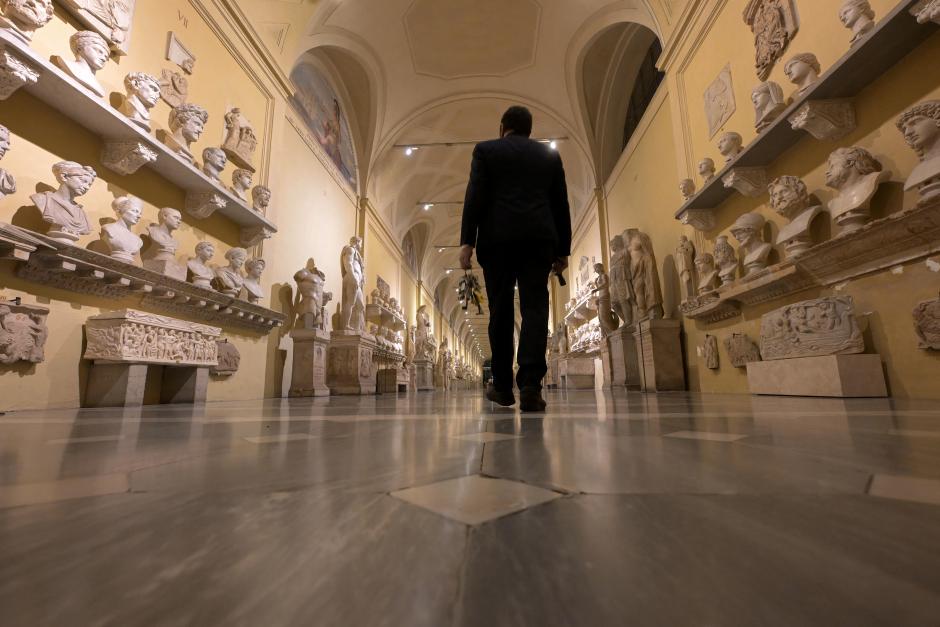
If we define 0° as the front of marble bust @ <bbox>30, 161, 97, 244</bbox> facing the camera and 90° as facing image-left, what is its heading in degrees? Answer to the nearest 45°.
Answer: approximately 315°

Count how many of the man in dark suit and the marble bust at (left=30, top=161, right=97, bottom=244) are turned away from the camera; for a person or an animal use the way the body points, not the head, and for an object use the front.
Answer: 1

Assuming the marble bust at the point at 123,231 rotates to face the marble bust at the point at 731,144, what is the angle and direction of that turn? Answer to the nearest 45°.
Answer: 0° — it already faces it

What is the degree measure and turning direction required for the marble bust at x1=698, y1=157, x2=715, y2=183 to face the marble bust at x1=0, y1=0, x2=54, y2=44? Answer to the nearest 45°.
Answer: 0° — it already faces it

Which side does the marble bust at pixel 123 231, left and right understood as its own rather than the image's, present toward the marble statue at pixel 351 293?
left

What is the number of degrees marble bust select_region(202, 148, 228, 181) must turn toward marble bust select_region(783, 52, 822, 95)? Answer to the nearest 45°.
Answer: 0° — it already faces it

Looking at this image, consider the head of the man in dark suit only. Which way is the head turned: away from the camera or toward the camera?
away from the camera

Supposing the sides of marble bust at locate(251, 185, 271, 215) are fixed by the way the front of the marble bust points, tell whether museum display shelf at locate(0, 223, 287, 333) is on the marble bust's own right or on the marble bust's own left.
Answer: on the marble bust's own right

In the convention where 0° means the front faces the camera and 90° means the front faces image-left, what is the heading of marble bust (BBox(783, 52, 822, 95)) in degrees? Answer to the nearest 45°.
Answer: approximately 45°

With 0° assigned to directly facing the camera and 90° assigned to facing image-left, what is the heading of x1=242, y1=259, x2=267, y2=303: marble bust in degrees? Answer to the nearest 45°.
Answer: approximately 315°
